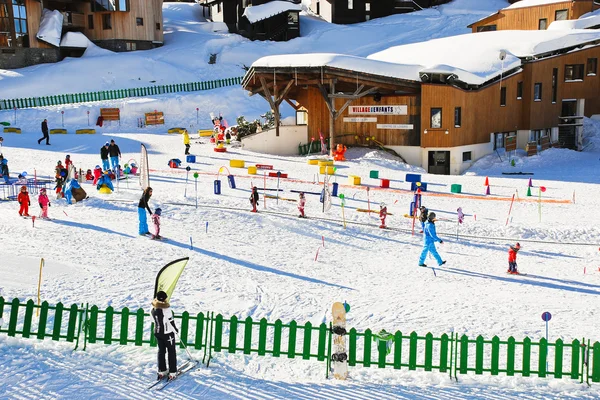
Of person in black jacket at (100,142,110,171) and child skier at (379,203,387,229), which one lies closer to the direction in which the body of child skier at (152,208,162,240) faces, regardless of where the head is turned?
the child skier

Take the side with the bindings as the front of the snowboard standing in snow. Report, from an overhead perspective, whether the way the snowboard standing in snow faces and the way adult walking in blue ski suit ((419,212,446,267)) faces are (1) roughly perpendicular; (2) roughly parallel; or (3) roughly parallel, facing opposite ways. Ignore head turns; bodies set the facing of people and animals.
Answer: roughly perpendicular

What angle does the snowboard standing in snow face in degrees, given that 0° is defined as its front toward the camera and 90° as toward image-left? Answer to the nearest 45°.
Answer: approximately 0°

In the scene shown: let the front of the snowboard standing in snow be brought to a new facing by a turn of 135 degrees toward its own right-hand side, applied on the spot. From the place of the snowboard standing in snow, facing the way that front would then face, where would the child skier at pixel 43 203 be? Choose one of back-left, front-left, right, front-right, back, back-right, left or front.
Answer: front

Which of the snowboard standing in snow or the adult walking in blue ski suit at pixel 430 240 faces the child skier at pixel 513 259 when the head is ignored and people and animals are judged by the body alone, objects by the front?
the adult walking in blue ski suit at pixel 430 240

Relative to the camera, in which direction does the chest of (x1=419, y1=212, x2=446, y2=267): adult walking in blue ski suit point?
to the viewer's right

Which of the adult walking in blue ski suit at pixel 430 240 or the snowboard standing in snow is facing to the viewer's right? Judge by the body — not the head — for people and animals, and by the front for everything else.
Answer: the adult walking in blue ski suit
